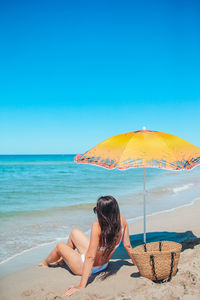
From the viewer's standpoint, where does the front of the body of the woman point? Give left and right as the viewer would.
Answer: facing away from the viewer and to the left of the viewer

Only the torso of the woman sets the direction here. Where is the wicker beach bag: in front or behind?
behind
